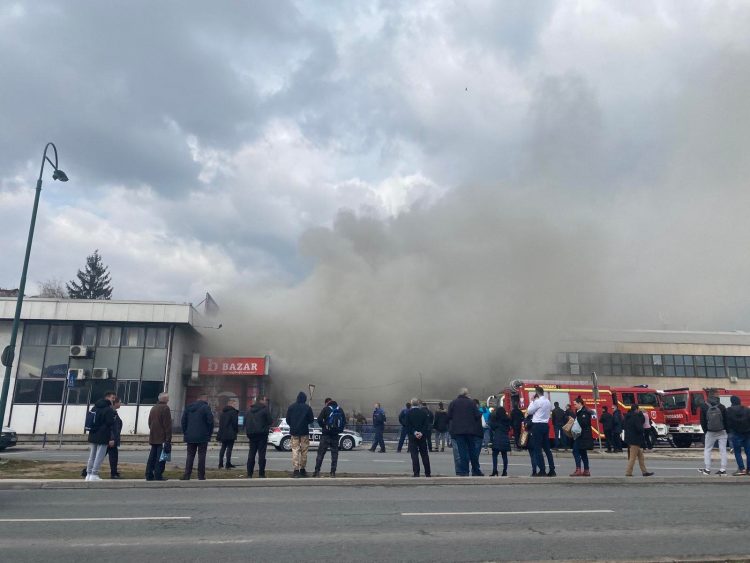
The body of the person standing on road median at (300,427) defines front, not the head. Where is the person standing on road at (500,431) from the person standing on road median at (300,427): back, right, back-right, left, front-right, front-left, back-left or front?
right

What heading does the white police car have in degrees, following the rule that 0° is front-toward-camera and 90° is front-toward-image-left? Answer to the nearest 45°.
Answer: approximately 270°

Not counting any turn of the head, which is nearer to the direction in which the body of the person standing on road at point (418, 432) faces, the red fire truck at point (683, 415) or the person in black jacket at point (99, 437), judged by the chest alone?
the red fire truck

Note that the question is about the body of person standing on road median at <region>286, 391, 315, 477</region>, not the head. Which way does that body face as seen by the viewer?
away from the camera

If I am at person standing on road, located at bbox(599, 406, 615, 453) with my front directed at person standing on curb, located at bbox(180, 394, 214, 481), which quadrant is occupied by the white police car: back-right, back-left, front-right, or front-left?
front-right

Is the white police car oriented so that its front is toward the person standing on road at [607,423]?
yes

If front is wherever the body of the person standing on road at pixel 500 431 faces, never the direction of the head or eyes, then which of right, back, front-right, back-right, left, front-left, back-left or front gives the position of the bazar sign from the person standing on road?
front-left

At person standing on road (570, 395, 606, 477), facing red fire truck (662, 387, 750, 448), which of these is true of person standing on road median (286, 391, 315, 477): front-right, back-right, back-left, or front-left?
back-left

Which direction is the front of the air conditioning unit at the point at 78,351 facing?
toward the camera

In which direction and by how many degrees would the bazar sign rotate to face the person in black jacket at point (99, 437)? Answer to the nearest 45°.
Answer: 0° — it already faces them

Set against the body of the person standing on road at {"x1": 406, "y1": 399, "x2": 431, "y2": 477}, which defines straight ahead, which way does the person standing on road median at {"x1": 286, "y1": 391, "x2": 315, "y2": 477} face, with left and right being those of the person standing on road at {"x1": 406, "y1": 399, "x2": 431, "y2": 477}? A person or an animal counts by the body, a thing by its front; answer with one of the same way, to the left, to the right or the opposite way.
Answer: the same way

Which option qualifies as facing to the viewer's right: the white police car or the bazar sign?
the white police car

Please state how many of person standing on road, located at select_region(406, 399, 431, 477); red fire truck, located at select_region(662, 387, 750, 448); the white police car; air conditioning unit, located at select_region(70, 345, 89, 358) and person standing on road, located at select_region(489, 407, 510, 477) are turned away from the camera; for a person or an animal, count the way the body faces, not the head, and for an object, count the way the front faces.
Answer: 2

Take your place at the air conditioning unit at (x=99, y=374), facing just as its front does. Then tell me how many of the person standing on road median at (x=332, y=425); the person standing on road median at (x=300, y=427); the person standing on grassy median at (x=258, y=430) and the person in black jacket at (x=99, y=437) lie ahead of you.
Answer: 4

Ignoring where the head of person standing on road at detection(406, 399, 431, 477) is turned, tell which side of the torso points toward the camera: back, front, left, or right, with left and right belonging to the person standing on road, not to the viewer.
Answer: back

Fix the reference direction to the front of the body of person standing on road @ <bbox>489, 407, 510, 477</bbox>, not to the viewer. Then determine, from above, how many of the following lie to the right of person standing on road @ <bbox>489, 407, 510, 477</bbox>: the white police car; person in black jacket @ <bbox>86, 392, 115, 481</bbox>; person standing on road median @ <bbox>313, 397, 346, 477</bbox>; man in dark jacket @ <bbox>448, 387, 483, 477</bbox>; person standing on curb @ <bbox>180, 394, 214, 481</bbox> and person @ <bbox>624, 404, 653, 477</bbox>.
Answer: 1

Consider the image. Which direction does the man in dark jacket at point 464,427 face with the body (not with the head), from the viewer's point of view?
away from the camera

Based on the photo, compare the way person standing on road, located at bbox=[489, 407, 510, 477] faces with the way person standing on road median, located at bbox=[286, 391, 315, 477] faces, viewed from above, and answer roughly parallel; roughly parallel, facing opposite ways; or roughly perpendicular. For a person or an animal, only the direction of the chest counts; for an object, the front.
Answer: roughly parallel
